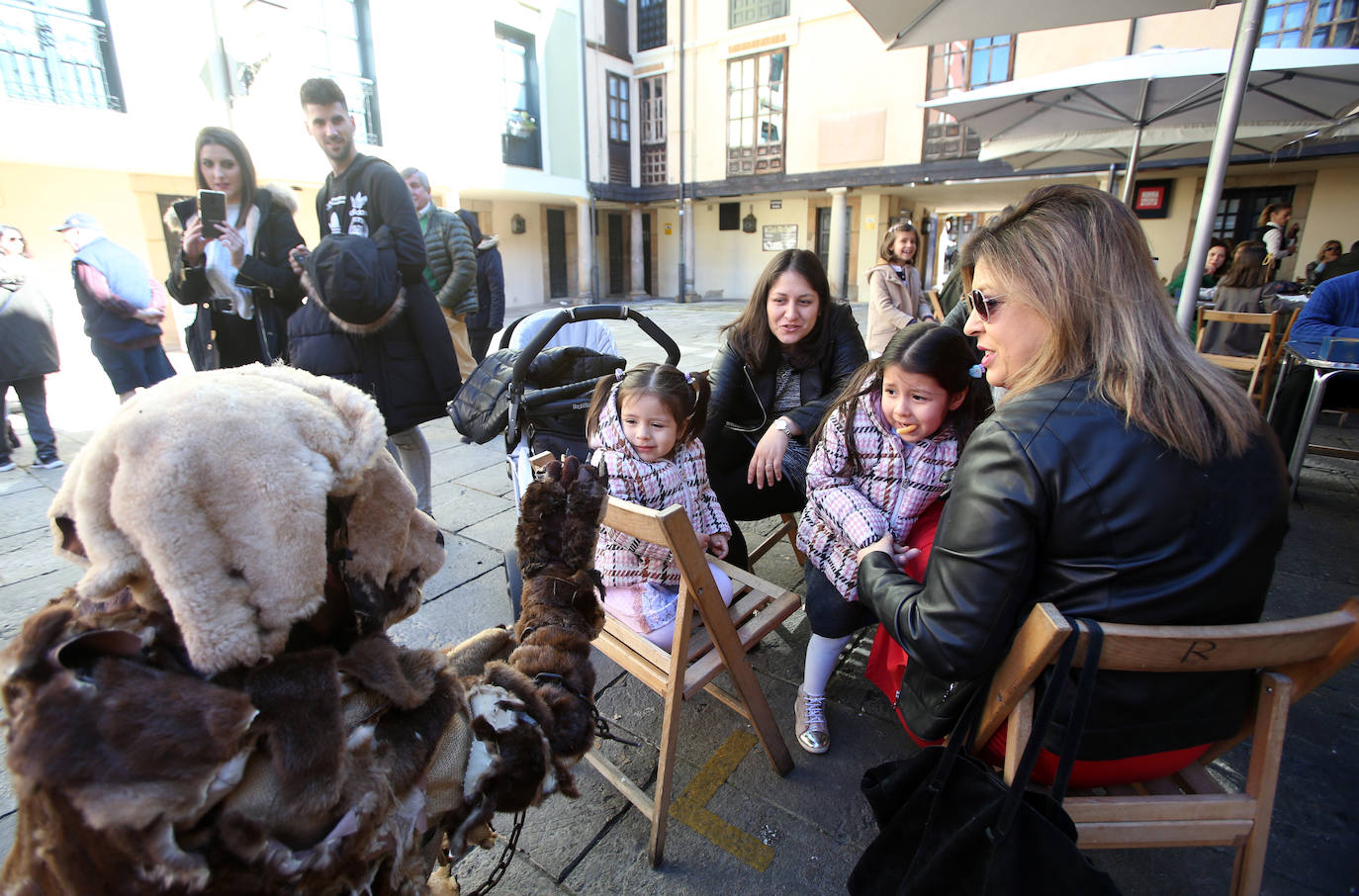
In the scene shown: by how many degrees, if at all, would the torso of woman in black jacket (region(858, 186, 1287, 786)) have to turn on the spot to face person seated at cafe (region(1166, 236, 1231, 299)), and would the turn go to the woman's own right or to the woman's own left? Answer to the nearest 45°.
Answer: approximately 45° to the woman's own right

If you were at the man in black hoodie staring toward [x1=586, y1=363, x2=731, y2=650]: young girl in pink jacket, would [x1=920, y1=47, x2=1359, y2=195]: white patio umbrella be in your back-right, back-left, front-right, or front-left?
front-left

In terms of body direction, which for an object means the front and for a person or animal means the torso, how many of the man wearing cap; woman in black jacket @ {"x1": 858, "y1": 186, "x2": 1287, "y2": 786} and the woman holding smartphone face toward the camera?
1

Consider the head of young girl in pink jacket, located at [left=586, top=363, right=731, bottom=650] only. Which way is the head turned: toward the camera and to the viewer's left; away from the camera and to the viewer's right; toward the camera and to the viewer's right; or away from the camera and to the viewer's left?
toward the camera and to the viewer's left

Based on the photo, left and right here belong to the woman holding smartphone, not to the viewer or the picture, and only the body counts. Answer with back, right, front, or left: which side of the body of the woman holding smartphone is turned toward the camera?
front

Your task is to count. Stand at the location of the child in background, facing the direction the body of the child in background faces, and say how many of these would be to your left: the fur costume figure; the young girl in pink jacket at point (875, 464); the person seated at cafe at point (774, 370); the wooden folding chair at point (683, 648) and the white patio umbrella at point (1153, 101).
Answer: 1

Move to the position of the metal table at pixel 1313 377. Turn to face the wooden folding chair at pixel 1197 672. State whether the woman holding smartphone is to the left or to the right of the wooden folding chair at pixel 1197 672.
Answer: right

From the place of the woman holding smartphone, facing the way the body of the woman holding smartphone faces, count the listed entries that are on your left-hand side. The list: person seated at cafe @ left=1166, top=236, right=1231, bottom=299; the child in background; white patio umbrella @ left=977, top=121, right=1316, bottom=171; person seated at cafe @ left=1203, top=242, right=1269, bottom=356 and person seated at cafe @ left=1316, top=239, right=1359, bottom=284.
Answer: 5

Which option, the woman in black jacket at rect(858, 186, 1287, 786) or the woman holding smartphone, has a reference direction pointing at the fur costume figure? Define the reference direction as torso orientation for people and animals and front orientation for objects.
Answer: the woman holding smartphone

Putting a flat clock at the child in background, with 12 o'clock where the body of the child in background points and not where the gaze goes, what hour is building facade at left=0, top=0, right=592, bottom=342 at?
The building facade is roughly at 5 o'clock from the child in background.

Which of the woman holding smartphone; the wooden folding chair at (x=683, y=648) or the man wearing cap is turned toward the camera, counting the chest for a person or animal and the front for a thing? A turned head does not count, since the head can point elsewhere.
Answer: the woman holding smartphone

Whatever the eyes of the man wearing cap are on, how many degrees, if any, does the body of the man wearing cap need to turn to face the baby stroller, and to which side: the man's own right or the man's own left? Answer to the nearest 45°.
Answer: approximately 135° to the man's own left

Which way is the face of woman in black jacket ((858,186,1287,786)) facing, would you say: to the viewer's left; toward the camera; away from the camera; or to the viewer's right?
to the viewer's left

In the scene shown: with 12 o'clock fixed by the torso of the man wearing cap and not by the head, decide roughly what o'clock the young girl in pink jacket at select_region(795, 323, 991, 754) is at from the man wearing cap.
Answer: The young girl in pink jacket is roughly at 7 o'clock from the man wearing cap.

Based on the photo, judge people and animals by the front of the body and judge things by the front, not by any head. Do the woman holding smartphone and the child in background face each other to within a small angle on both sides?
no
